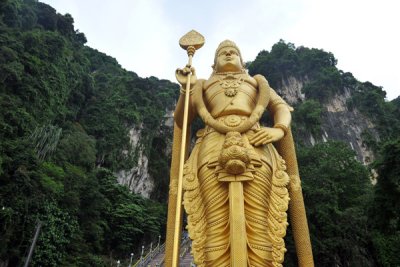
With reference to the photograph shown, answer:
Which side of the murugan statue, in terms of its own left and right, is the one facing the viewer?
front
